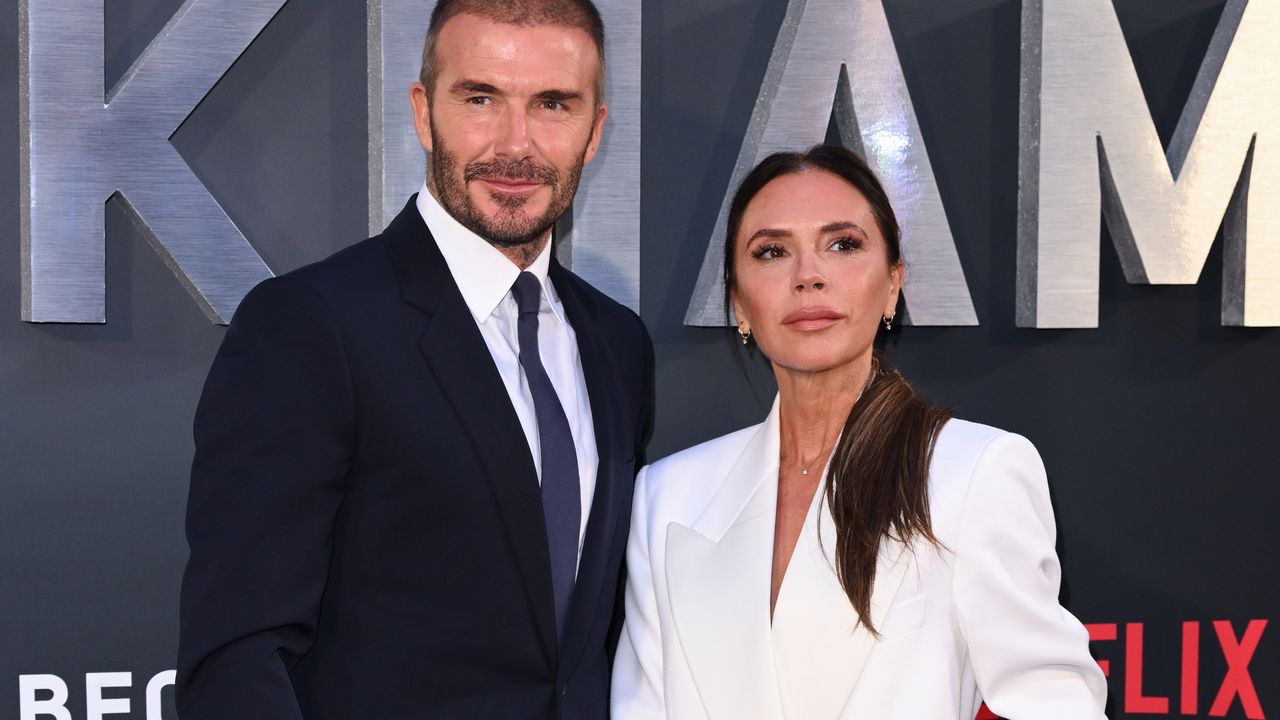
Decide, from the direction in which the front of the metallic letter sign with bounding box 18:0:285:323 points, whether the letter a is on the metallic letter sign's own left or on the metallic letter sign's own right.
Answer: on the metallic letter sign's own left

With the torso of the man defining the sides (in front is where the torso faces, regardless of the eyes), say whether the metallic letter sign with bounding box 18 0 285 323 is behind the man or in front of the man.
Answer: behind

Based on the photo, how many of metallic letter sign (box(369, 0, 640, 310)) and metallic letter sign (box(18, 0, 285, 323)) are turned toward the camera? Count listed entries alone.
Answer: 2

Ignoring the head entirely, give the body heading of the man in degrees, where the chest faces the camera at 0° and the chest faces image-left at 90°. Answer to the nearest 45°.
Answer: approximately 315°

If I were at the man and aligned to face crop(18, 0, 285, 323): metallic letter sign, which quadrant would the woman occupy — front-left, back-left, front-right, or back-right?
back-right

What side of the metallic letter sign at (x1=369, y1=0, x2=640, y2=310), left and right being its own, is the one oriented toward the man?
front
